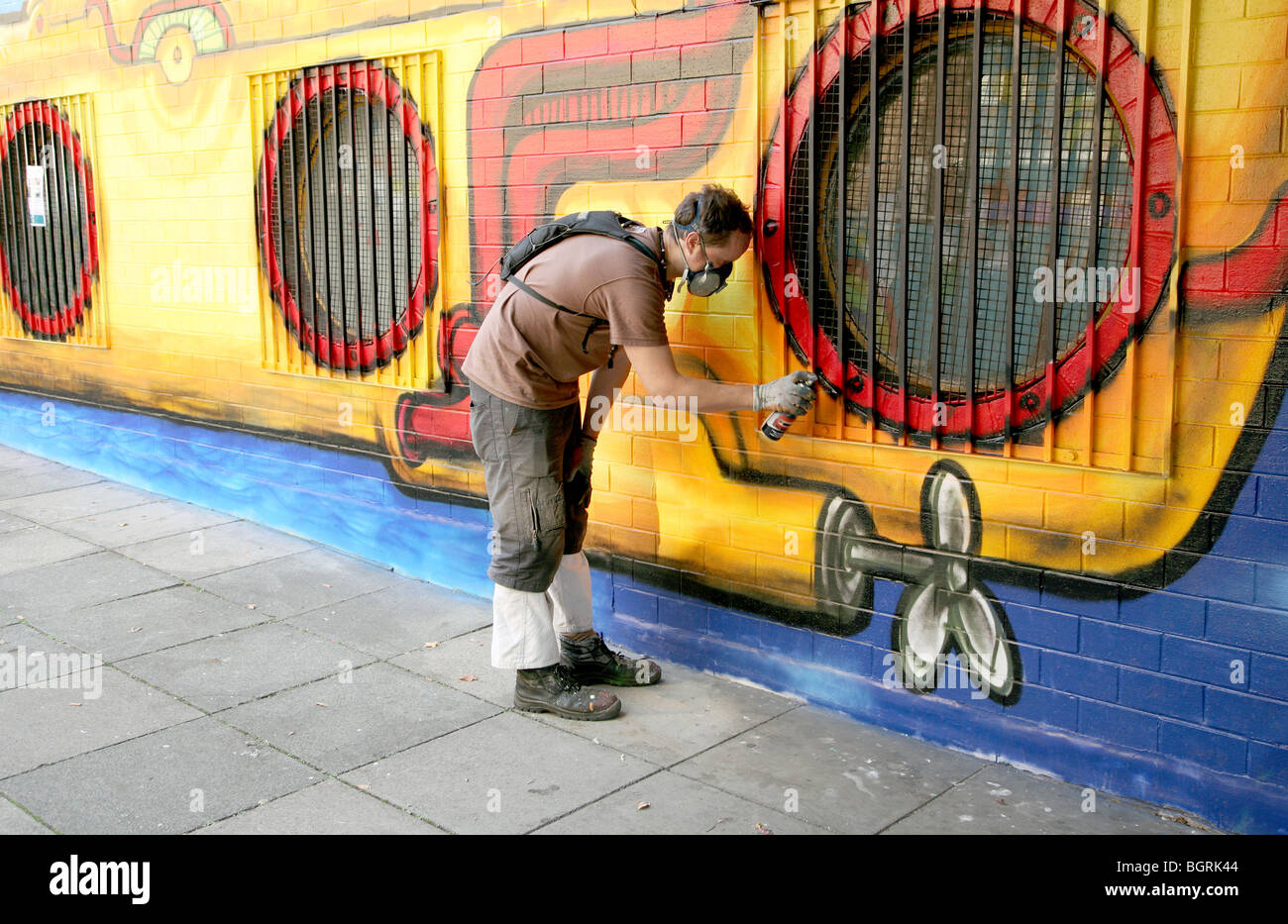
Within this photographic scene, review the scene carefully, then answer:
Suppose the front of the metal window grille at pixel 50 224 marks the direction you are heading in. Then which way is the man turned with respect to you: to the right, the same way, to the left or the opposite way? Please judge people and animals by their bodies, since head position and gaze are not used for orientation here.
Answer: to the left

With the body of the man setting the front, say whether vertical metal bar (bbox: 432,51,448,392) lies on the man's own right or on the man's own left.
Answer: on the man's own left

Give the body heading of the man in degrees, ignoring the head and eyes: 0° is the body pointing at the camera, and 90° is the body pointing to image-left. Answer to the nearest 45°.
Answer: approximately 270°

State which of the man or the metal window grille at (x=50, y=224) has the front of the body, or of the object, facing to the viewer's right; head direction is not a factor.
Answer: the man

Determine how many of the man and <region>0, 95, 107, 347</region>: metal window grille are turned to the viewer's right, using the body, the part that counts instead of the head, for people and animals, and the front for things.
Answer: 1

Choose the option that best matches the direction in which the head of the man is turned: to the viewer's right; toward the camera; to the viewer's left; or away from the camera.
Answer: to the viewer's right

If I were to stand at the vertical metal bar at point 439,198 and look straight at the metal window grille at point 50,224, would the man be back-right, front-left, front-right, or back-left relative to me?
back-left

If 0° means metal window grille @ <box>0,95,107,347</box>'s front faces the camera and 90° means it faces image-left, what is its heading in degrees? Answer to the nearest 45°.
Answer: approximately 45°

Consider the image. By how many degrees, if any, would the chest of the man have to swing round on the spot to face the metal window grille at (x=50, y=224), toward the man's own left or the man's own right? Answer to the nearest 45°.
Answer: approximately 135° to the man's own left

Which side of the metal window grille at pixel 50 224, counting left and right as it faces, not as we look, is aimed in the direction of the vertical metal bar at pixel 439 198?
left

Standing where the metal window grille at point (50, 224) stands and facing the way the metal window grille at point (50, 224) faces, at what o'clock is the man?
The man is roughly at 10 o'clock from the metal window grille.
